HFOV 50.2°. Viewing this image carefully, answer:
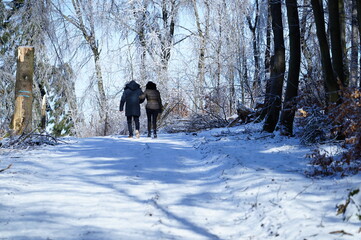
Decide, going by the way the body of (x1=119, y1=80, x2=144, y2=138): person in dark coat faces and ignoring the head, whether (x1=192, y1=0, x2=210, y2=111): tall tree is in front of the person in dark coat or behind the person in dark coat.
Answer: in front

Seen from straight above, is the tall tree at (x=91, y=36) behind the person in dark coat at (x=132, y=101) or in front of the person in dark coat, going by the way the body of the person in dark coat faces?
in front

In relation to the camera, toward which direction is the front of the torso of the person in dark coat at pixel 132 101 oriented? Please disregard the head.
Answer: away from the camera
